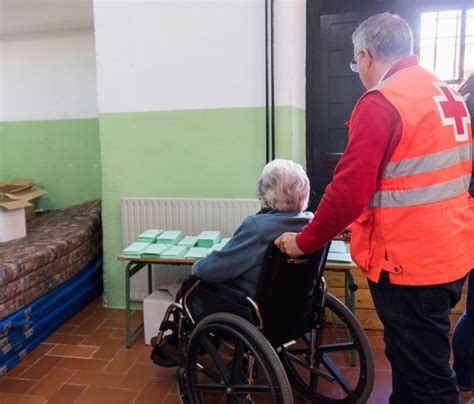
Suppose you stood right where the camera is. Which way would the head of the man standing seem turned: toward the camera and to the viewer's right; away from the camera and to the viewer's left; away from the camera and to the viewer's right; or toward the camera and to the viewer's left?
away from the camera and to the viewer's left

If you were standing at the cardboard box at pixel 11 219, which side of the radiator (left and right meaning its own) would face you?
right

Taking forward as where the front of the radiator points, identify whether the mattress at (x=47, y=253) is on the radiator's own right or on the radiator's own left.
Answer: on the radiator's own right

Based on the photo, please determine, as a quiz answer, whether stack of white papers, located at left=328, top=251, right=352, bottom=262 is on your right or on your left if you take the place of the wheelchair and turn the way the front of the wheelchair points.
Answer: on your right

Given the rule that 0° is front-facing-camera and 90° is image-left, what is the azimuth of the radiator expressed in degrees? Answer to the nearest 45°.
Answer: approximately 0°

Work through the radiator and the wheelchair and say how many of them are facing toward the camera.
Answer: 1
